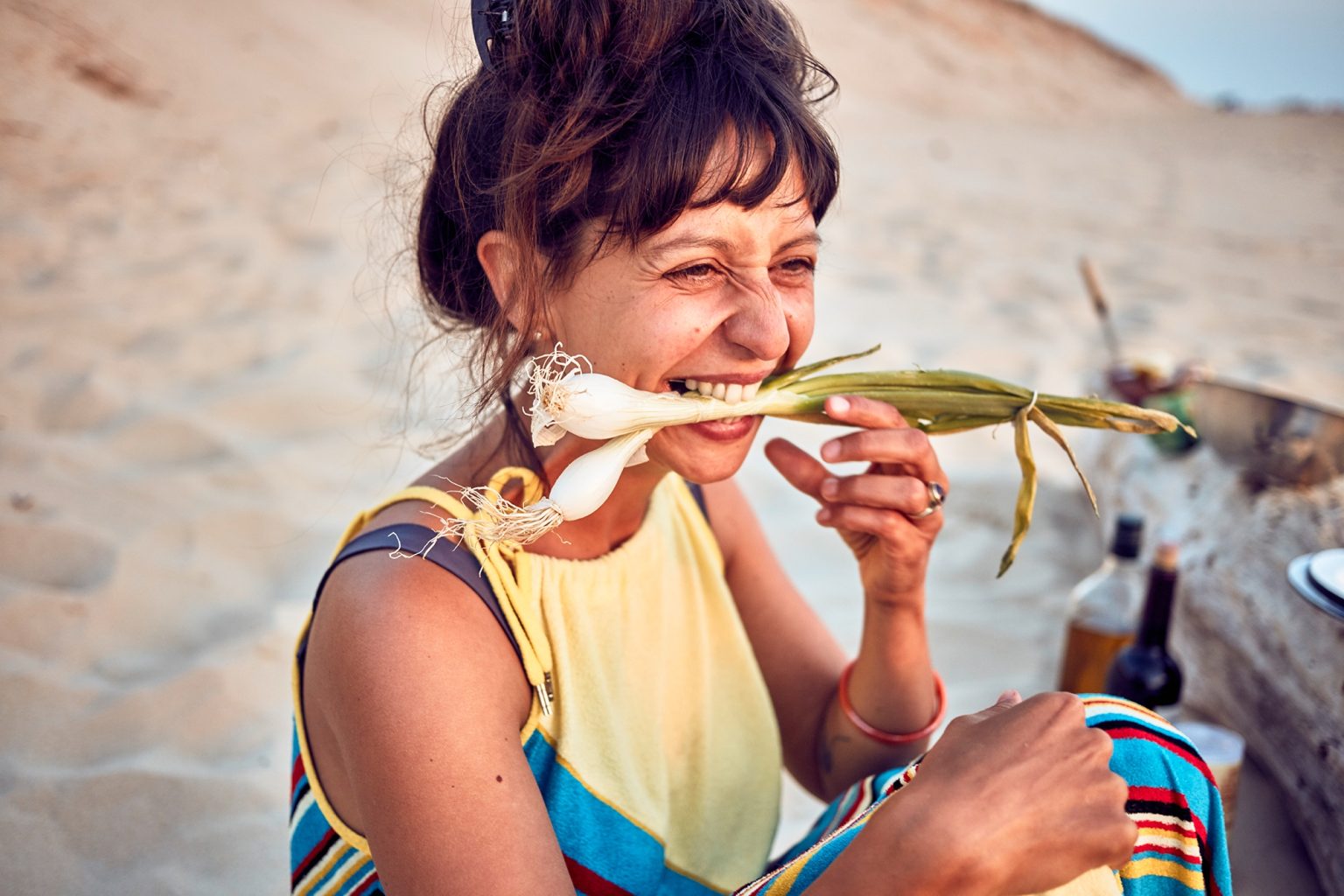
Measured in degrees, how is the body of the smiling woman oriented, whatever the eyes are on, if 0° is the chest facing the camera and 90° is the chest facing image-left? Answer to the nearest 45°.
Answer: approximately 315°

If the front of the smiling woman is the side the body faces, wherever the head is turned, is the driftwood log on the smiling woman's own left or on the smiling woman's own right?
on the smiling woman's own left

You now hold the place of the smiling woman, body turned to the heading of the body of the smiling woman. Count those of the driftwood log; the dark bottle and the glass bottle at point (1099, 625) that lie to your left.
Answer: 3

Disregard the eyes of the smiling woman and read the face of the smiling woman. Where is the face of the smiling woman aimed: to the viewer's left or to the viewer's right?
to the viewer's right

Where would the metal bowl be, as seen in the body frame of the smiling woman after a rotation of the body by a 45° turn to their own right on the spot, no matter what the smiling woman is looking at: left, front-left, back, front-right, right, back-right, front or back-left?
back-left

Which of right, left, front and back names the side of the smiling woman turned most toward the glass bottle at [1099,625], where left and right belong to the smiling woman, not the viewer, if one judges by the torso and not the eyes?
left
